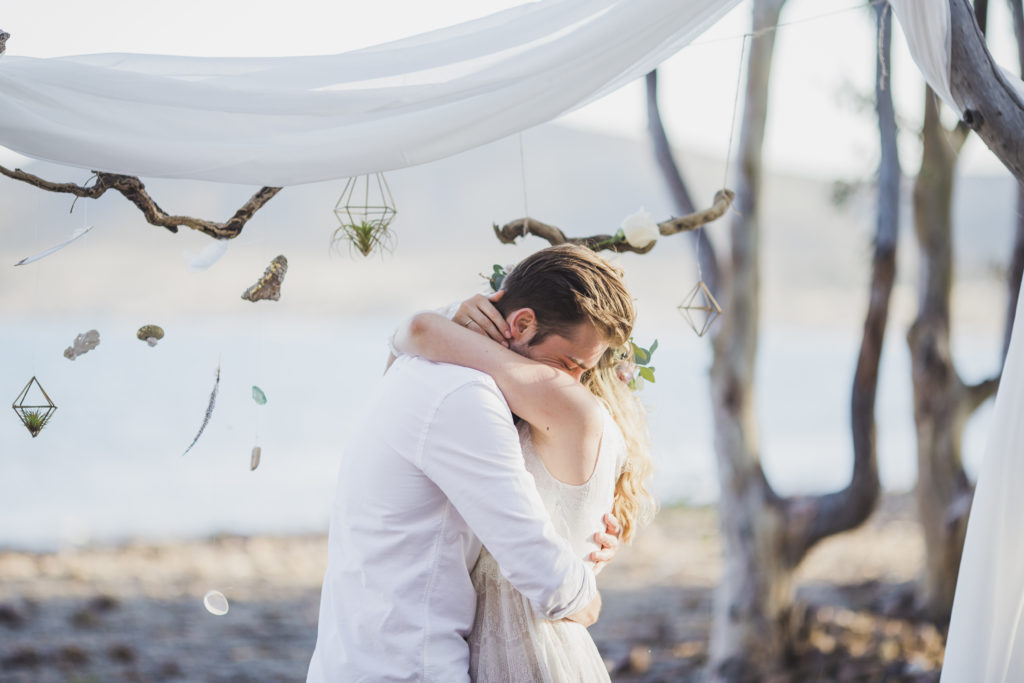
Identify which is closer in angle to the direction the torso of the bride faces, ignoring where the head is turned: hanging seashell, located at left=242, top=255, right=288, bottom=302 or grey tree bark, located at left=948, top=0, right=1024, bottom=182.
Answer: the hanging seashell

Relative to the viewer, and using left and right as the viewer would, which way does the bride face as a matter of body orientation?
facing to the left of the viewer

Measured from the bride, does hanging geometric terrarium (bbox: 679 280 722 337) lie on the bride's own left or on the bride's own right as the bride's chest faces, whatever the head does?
on the bride's own right

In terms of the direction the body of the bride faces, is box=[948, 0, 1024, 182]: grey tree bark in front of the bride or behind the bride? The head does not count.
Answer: behind

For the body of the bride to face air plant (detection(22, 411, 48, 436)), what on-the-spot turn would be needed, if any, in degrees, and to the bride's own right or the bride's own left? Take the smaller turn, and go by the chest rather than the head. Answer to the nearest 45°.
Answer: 0° — they already face it

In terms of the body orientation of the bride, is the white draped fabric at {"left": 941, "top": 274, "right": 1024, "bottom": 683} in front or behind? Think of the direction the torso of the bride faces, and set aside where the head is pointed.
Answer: behind

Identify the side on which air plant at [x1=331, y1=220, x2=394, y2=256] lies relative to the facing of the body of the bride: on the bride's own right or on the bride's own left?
on the bride's own right
